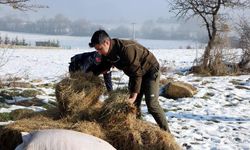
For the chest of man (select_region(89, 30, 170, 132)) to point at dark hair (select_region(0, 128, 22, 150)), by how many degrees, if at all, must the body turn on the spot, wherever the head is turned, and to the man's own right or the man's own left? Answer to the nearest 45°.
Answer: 0° — they already face it

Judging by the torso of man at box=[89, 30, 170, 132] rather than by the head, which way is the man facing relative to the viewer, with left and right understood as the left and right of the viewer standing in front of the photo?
facing to the left of the viewer

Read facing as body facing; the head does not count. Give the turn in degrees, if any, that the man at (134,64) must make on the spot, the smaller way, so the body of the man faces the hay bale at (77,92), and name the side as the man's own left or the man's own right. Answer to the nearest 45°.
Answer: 0° — they already face it

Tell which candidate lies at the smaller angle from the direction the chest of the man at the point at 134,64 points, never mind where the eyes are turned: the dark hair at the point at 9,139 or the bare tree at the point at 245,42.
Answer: the dark hair

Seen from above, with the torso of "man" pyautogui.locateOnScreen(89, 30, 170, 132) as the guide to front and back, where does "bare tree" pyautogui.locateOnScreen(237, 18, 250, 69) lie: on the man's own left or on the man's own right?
on the man's own right
